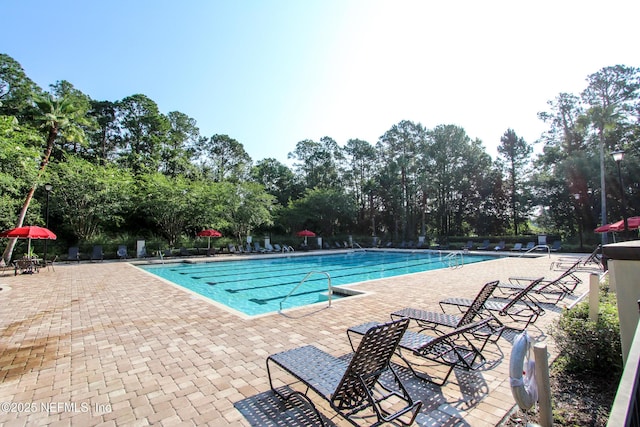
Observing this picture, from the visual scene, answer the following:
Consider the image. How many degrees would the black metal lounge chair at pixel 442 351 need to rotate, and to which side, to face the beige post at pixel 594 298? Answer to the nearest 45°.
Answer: approximately 90° to its right

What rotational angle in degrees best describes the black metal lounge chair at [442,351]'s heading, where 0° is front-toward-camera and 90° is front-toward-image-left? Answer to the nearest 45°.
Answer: approximately 135°

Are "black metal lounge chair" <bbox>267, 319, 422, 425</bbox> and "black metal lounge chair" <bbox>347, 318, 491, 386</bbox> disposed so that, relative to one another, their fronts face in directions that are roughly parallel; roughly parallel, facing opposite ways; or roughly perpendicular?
roughly parallel

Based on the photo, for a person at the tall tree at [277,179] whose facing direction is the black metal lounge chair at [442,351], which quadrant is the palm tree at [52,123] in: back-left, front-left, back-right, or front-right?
front-right

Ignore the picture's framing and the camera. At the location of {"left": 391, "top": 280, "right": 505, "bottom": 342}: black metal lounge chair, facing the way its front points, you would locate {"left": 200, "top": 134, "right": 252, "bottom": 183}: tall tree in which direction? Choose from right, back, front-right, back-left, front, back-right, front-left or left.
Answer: front

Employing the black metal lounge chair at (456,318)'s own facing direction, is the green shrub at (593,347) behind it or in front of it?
behind

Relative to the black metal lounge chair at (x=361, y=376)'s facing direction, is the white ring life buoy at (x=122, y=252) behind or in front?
in front

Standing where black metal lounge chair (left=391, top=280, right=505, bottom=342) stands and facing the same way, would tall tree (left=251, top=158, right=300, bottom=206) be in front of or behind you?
in front

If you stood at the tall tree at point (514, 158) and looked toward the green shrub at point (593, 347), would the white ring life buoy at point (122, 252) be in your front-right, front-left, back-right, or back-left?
front-right

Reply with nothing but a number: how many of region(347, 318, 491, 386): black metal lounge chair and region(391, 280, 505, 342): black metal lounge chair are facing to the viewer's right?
0

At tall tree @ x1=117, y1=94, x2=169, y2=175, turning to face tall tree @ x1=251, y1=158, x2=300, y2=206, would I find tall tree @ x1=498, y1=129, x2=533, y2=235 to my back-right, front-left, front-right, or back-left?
front-right
